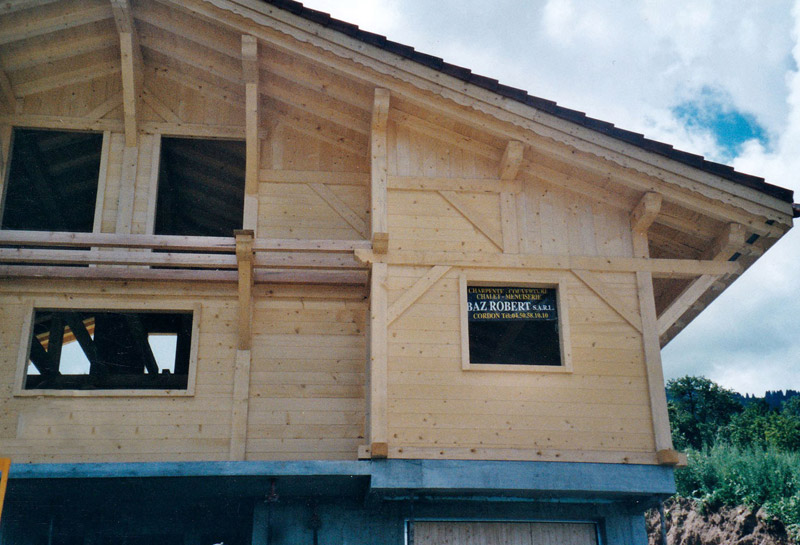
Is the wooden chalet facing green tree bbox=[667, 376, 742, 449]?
no

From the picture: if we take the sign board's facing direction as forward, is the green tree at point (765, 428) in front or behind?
behind

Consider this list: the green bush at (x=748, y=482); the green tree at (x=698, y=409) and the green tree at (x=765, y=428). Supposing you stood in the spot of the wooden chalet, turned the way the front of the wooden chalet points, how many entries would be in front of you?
0

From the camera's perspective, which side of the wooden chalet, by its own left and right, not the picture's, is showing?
front

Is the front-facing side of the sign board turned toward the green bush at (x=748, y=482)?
no

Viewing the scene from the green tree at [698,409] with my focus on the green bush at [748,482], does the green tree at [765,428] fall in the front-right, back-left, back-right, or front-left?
front-left

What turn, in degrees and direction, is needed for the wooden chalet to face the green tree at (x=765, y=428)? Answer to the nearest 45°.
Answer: approximately 135° to its left

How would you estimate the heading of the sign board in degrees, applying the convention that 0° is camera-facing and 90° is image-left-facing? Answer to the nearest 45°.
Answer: approximately 0°
